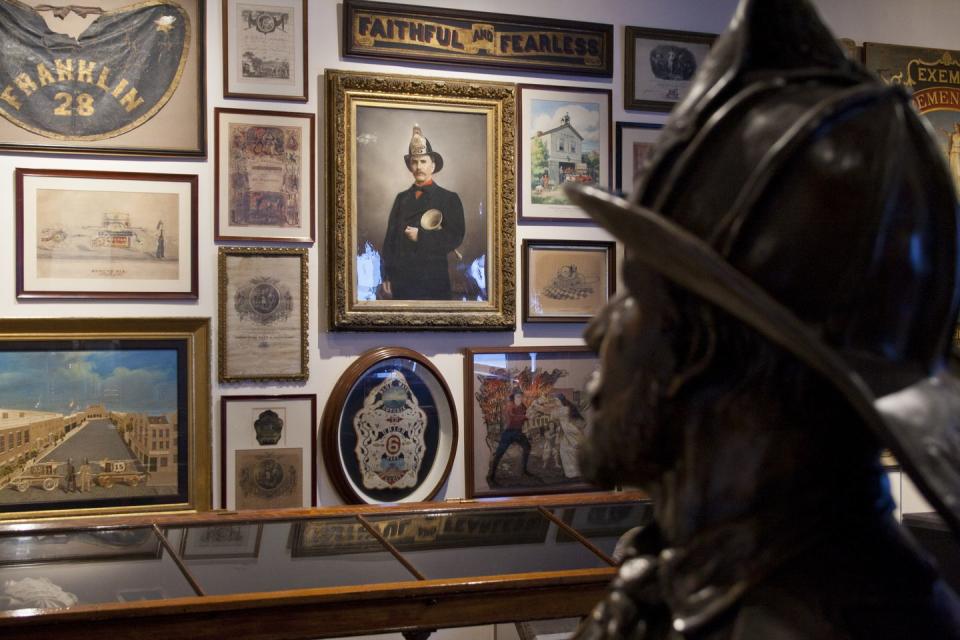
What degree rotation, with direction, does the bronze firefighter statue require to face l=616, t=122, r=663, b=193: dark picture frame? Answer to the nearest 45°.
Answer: approximately 90° to its right

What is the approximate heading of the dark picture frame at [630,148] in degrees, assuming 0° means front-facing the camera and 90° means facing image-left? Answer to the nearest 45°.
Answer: approximately 0°

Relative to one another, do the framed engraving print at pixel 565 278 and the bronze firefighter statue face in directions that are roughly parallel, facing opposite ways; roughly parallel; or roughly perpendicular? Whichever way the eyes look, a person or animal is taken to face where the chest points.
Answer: roughly perpendicular

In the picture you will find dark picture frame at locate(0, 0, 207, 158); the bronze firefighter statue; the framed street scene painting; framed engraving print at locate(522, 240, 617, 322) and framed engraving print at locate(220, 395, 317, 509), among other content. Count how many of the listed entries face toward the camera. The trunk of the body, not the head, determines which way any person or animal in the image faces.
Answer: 4

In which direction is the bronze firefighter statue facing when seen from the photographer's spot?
facing to the left of the viewer

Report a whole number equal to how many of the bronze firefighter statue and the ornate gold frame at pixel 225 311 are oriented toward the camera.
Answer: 1

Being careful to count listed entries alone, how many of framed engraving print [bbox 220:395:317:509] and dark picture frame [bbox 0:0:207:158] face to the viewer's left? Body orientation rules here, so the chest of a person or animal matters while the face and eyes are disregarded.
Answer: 0
